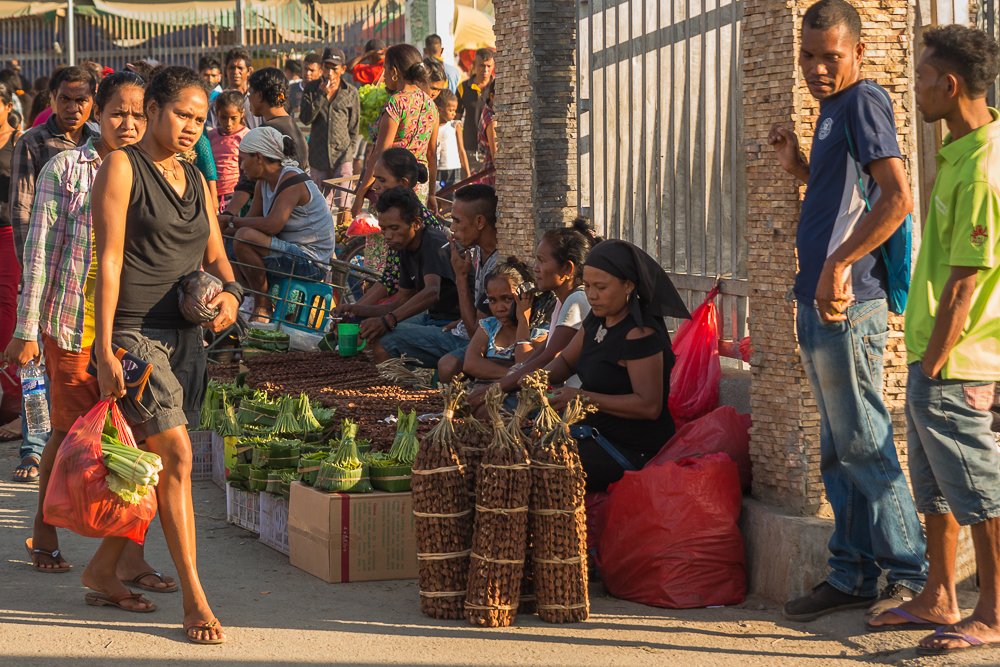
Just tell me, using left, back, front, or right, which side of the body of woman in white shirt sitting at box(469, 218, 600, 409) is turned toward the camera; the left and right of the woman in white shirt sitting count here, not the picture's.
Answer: left

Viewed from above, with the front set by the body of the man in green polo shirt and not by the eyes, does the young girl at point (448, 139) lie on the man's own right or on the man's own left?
on the man's own right

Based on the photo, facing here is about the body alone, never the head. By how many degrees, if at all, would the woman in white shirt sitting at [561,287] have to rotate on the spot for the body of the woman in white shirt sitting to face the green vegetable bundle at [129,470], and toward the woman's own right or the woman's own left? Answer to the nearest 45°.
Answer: approximately 45° to the woman's own left

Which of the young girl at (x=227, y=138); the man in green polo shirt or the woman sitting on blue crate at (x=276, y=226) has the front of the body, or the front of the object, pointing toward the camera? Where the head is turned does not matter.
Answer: the young girl

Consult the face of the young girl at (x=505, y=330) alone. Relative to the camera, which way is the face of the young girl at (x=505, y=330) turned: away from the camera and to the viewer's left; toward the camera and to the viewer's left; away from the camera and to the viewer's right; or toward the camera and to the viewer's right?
toward the camera and to the viewer's left

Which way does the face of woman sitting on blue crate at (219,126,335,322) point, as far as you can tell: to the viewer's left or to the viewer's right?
to the viewer's left

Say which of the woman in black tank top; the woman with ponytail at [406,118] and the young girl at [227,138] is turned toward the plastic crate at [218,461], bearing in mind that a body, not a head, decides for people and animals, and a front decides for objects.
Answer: the young girl

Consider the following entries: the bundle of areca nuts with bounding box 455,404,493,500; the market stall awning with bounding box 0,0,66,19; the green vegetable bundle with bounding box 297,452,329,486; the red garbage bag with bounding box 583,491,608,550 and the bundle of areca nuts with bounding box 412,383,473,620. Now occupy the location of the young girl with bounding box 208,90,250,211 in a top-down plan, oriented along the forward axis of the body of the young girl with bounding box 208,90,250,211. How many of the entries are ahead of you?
4

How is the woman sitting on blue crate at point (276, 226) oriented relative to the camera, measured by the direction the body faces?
to the viewer's left

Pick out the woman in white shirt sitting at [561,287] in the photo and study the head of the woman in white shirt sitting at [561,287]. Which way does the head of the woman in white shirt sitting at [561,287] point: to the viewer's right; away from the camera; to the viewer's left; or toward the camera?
to the viewer's left

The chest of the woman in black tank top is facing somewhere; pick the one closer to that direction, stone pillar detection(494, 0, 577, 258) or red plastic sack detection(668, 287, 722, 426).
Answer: the red plastic sack

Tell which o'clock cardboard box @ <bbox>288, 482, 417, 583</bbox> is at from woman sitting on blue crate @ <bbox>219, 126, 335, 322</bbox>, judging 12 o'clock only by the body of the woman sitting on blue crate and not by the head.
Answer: The cardboard box is roughly at 9 o'clock from the woman sitting on blue crate.

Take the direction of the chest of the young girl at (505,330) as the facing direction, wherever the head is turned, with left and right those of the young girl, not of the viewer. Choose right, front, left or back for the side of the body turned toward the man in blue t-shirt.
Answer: left

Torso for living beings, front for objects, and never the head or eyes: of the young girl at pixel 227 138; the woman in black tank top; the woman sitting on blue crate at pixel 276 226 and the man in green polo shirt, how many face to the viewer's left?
2

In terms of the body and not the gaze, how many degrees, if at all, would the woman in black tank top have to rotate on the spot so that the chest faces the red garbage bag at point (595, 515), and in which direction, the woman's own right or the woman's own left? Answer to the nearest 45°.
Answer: approximately 45° to the woman's own left
